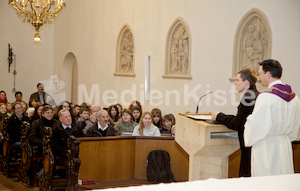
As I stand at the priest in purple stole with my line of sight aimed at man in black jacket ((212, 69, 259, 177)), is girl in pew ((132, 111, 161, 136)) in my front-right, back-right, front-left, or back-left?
front-right

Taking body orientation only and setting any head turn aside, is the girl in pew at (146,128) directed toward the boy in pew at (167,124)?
no

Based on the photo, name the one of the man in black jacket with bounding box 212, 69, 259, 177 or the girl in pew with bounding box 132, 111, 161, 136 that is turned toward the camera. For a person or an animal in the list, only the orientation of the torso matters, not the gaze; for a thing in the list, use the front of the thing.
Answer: the girl in pew

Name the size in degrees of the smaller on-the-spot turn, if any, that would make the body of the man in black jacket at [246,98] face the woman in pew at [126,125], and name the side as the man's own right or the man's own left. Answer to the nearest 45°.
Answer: approximately 45° to the man's own right

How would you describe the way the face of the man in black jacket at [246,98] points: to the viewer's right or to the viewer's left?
to the viewer's left

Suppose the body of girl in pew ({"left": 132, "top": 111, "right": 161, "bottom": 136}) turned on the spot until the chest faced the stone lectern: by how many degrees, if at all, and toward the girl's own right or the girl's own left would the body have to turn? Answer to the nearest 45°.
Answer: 0° — they already face it

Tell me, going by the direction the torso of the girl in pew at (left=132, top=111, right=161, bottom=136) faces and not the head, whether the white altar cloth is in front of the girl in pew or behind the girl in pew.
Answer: in front

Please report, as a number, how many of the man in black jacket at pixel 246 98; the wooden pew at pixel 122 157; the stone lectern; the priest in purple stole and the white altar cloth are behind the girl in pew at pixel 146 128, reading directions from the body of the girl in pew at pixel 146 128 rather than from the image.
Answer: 0

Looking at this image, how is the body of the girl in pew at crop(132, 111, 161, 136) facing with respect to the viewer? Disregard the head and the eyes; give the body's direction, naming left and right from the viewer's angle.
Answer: facing the viewer

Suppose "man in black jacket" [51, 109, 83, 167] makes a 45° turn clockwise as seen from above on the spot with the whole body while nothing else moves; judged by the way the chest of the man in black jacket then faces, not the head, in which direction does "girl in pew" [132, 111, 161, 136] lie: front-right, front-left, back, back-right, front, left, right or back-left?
left

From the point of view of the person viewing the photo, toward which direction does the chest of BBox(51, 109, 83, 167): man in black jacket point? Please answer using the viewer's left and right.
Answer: facing the viewer and to the right of the viewer

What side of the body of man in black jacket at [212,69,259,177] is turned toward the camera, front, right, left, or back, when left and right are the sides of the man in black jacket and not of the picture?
left

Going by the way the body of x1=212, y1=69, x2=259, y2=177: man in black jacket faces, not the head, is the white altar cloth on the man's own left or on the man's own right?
on the man's own left

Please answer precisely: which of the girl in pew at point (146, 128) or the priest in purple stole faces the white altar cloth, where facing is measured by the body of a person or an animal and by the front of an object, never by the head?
the girl in pew

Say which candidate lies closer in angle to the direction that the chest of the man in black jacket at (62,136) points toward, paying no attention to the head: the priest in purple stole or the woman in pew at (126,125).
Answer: the priest in purple stole

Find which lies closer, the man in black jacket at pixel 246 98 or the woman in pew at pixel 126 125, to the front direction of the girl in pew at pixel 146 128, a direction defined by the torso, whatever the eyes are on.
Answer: the man in black jacket
